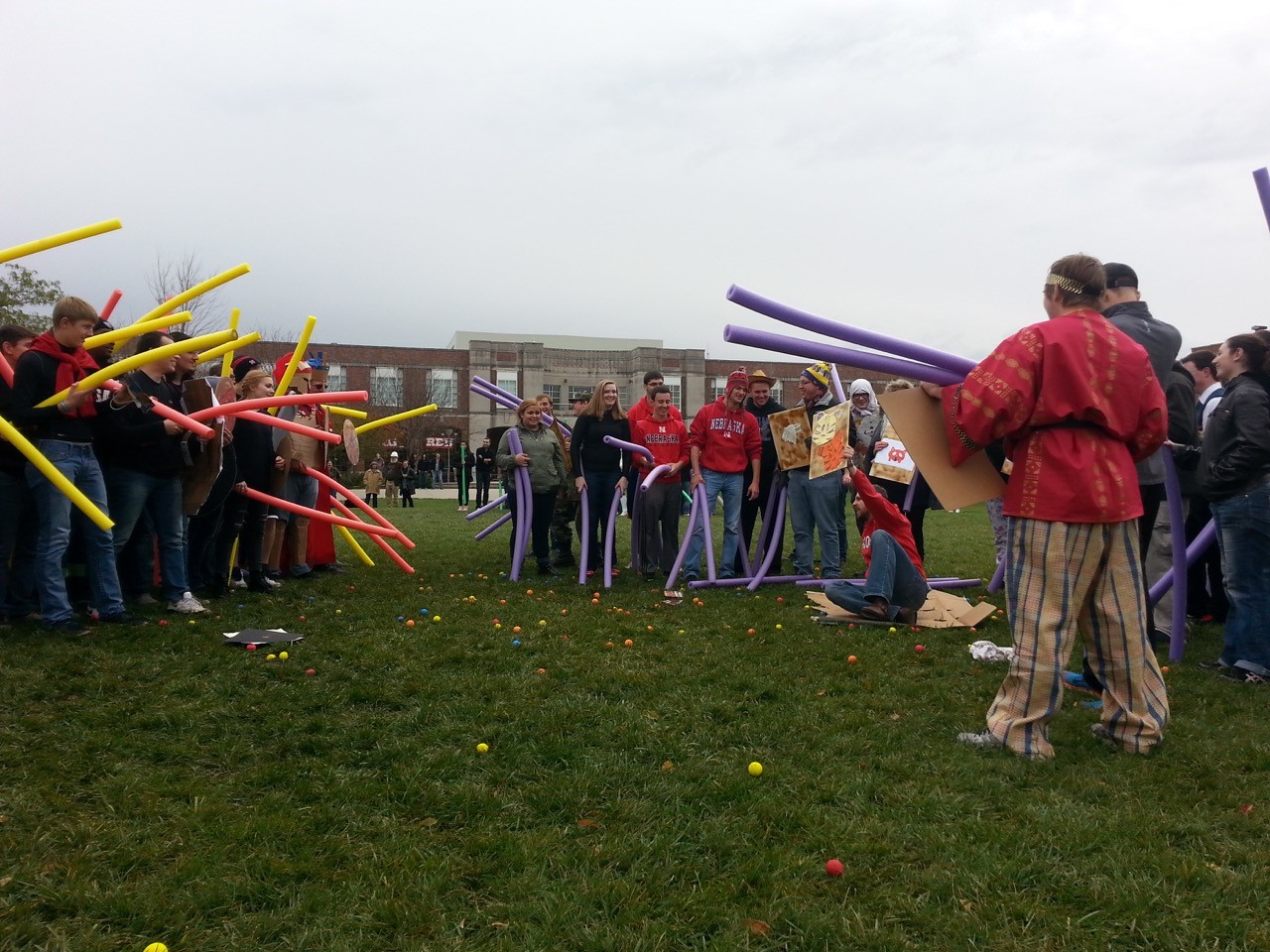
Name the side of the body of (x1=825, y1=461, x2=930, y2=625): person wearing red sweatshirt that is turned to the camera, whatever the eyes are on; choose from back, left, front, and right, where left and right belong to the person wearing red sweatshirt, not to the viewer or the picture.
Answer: left

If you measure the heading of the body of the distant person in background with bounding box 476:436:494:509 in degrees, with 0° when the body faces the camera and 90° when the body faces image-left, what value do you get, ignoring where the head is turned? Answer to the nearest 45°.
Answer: approximately 0°

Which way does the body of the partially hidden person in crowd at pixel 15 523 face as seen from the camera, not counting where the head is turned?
to the viewer's right

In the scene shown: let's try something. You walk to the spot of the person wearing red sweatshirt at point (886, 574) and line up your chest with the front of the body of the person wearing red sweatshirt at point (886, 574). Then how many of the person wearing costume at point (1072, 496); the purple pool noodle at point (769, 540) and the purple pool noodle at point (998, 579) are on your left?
1

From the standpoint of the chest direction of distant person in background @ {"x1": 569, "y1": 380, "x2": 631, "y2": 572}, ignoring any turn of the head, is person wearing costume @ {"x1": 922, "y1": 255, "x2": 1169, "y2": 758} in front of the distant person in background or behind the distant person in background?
in front

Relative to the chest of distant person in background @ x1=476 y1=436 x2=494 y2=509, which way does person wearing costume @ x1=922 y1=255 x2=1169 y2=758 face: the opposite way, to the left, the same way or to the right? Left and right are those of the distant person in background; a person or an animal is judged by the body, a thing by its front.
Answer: the opposite way

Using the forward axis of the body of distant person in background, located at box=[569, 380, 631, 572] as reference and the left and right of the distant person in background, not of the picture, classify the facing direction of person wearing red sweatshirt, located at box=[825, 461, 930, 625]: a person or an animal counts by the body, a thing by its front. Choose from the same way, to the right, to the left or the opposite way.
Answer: to the right

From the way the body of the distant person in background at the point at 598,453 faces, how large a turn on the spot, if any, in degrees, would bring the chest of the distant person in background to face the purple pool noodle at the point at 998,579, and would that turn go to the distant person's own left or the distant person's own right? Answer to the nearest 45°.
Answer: approximately 45° to the distant person's own left
